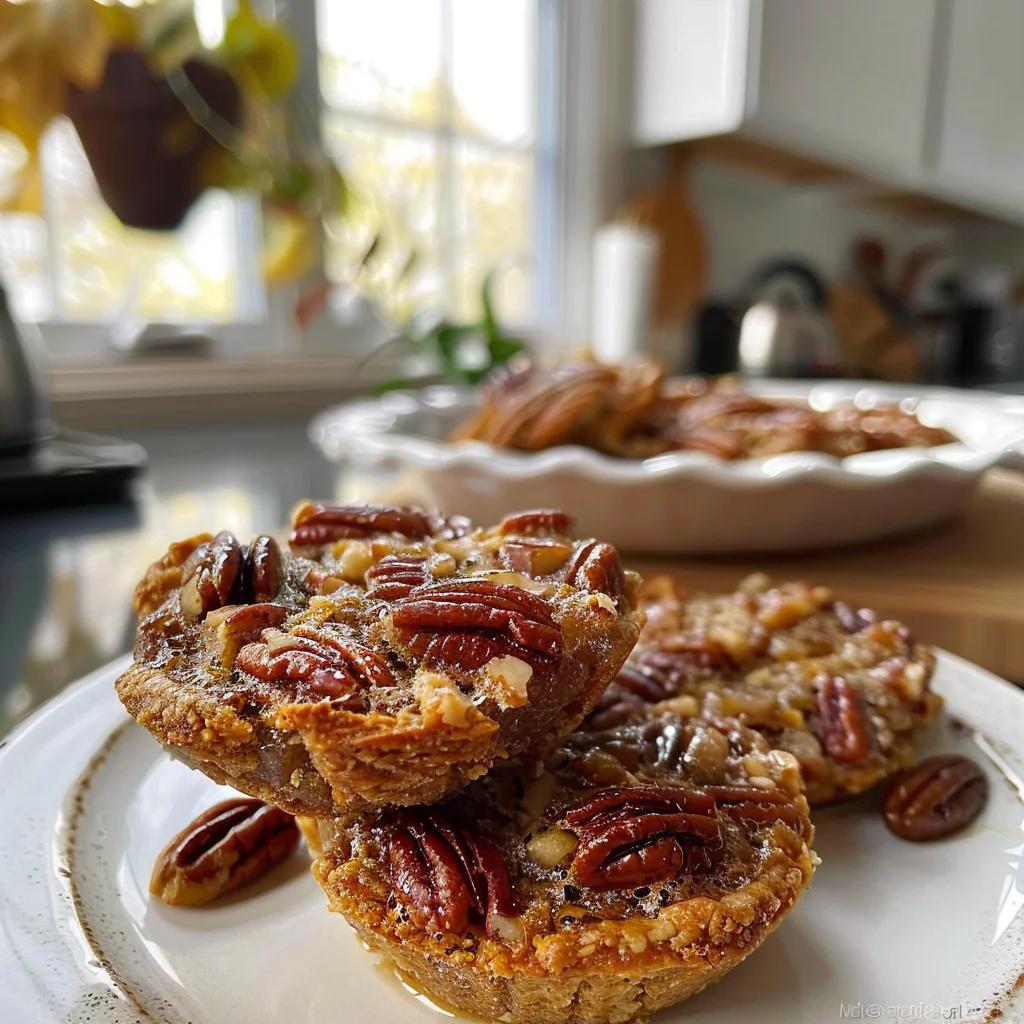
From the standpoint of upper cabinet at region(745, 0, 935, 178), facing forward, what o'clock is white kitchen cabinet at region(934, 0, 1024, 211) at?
The white kitchen cabinet is roughly at 9 o'clock from the upper cabinet.

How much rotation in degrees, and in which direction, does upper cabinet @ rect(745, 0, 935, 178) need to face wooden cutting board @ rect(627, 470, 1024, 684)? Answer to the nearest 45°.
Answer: approximately 45° to its right

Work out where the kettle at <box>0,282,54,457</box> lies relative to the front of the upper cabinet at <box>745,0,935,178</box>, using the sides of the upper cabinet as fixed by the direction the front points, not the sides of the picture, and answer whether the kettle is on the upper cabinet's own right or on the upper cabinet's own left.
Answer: on the upper cabinet's own right

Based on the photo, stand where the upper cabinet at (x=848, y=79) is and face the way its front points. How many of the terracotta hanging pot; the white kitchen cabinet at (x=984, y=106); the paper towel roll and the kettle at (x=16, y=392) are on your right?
3

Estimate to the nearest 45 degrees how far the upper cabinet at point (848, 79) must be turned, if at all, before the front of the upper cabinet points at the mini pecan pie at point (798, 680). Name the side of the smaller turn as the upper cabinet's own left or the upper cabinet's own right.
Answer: approximately 45° to the upper cabinet's own right

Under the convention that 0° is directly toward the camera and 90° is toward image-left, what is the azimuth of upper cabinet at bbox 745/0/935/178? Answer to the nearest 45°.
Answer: approximately 315°

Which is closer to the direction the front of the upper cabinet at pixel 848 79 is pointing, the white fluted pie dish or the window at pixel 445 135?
the white fluted pie dish

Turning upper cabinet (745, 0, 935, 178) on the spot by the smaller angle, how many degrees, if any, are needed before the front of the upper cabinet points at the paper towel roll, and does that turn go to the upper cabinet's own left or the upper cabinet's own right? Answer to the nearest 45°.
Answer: approximately 90° to the upper cabinet's own right

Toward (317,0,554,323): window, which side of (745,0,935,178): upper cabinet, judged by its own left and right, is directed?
right

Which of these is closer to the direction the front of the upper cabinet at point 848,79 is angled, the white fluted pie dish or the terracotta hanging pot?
the white fluted pie dish
